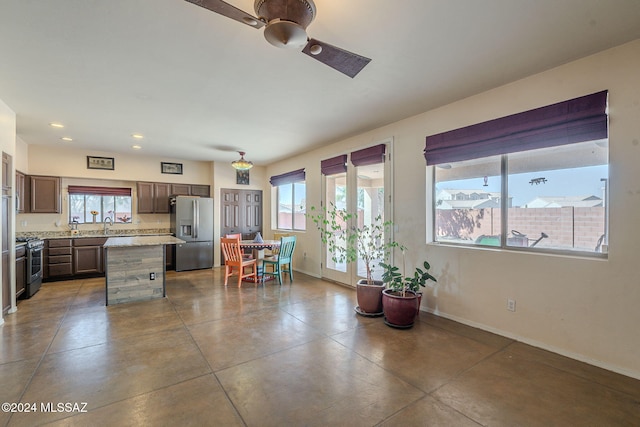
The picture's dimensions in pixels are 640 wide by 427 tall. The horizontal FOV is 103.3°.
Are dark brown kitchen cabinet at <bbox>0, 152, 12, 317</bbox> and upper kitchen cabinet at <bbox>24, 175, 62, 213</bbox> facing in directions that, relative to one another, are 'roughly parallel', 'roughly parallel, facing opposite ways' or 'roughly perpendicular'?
roughly perpendicular

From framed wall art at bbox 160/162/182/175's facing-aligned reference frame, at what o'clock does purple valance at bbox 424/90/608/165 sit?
The purple valance is roughly at 11 o'clock from the framed wall art.

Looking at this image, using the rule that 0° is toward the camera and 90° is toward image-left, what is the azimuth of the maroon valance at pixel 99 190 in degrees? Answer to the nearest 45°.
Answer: approximately 0°

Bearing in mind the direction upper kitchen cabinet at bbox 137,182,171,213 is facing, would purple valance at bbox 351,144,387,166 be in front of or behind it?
in front

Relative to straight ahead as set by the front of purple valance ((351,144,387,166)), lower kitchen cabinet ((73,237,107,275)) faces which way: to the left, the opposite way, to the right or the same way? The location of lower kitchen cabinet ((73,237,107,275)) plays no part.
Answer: to the left

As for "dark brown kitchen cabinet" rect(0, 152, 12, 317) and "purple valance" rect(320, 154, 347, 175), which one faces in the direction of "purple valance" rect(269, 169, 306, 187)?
the dark brown kitchen cabinet

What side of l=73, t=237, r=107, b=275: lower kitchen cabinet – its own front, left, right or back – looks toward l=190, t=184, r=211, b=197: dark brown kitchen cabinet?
left

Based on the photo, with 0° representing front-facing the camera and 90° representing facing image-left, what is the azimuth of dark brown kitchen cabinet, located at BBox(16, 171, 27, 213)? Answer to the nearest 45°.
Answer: approximately 270°

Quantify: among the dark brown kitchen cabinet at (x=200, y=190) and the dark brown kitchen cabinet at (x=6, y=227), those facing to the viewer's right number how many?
1

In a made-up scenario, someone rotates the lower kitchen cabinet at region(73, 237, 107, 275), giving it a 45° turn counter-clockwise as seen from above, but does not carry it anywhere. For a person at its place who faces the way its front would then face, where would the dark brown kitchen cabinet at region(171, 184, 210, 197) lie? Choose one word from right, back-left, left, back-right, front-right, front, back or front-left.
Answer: front-left

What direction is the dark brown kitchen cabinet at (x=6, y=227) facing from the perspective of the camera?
to the viewer's right

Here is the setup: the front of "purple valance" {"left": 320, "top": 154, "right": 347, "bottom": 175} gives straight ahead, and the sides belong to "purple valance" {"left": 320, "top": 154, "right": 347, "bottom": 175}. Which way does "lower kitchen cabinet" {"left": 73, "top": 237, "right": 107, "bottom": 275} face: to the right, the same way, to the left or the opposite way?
to the left

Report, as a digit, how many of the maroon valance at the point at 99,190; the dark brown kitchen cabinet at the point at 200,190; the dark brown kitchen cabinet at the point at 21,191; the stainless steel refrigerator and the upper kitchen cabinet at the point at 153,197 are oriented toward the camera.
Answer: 4
